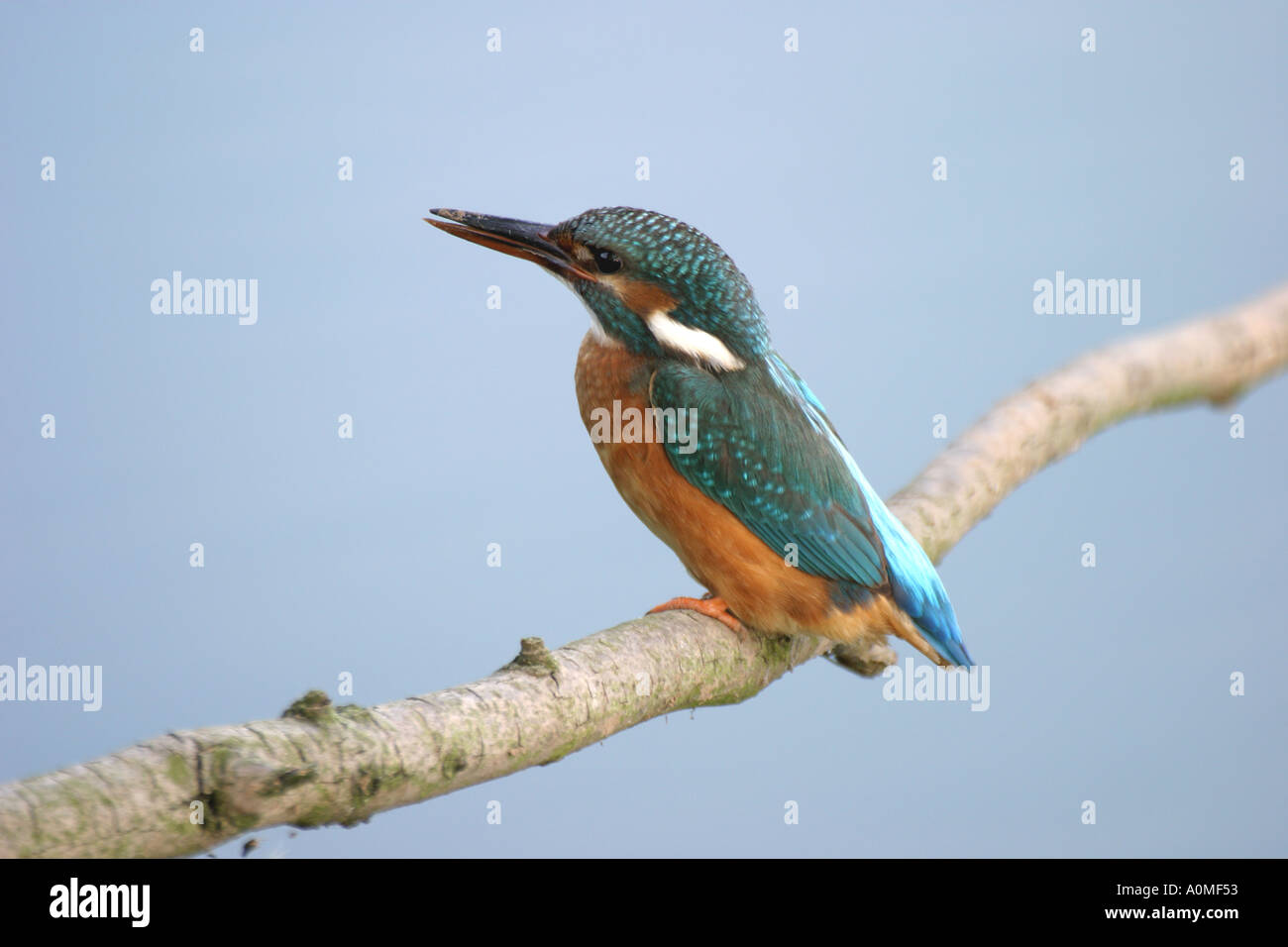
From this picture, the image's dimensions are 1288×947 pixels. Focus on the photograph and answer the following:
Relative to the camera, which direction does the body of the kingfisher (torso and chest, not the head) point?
to the viewer's left
